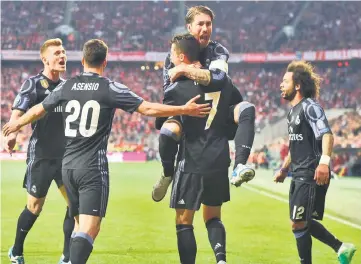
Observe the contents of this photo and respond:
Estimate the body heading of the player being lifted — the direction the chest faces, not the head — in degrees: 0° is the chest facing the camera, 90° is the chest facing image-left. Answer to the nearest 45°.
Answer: approximately 0°
